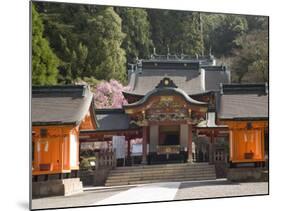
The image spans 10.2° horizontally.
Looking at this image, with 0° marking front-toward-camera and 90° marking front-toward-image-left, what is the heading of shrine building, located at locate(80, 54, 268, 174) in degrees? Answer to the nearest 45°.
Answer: approximately 0°

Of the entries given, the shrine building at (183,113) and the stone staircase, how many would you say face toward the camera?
2

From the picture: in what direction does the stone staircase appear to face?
toward the camera
